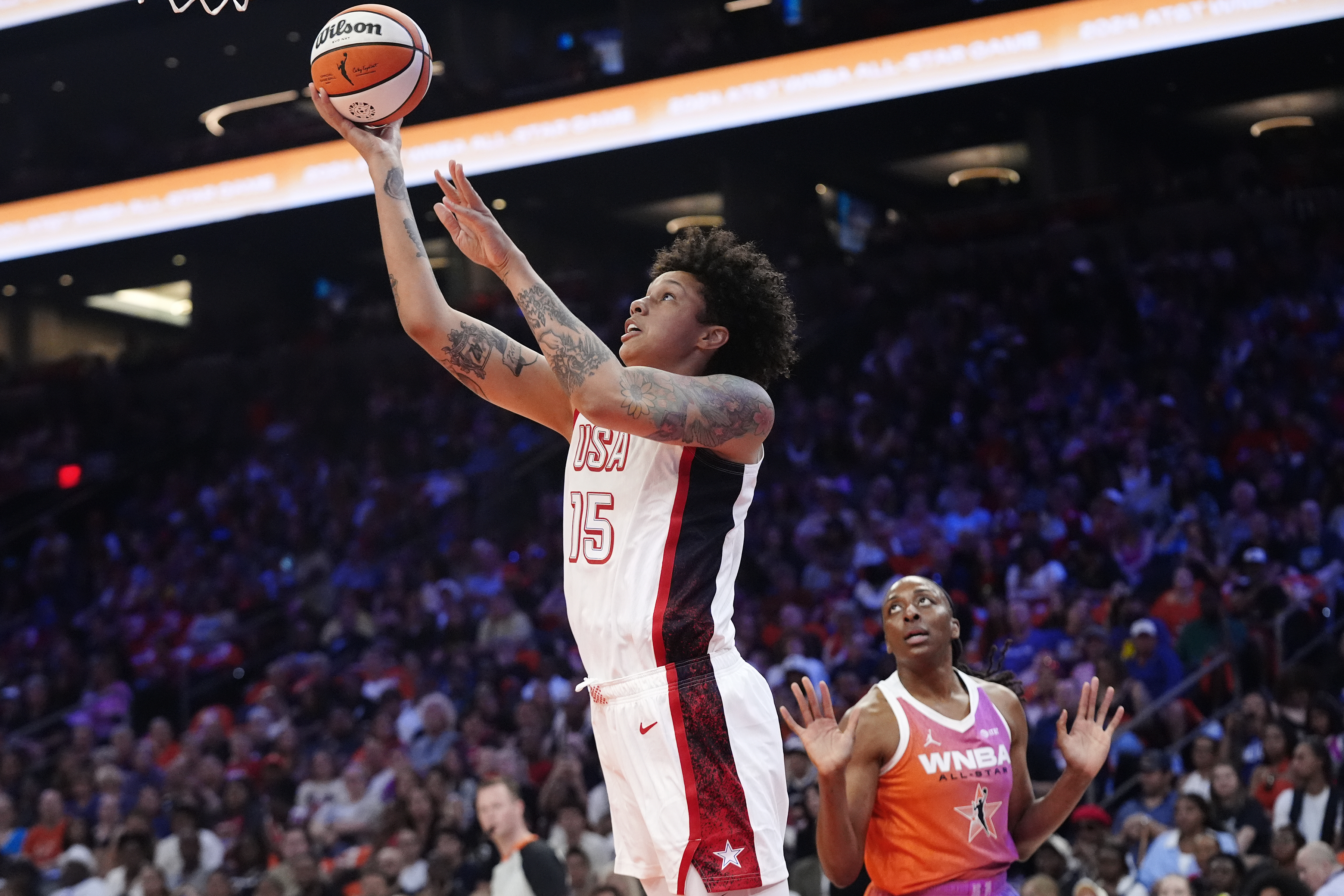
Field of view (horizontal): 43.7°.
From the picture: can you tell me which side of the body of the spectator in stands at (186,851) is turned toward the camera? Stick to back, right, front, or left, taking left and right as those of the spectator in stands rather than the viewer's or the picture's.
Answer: front

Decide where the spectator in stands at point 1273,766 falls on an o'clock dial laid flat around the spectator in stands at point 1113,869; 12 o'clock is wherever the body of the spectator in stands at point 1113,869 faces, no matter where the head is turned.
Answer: the spectator in stands at point 1273,766 is roughly at 6 o'clock from the spectator in stands at point 1113,869.

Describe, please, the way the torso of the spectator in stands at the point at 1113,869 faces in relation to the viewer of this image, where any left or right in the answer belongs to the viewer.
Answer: facing the viewer and to the left of the viewer

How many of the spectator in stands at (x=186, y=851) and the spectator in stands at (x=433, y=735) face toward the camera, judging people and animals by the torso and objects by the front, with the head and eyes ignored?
2

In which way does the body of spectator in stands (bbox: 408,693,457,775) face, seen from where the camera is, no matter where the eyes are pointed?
toward the camera

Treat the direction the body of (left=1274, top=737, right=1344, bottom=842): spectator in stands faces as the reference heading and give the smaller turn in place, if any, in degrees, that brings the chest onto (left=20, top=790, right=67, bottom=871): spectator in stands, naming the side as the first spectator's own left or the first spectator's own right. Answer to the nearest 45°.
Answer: approximately 45° to the first spectator's own right

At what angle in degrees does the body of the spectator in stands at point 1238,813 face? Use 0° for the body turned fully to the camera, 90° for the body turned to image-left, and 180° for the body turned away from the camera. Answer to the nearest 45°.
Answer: approximately 45°

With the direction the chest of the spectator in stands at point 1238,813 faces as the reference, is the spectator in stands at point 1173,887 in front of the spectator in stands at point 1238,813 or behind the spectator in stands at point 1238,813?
in front

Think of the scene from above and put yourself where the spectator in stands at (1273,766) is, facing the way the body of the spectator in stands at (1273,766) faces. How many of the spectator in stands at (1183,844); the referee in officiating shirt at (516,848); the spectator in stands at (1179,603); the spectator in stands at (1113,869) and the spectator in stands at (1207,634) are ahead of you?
3

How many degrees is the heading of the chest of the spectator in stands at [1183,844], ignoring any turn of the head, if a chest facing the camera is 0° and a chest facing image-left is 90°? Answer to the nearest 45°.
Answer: approximately 45°

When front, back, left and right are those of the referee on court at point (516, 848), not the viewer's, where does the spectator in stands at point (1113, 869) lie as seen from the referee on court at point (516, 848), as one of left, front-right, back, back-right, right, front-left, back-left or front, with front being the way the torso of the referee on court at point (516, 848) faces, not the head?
back-left

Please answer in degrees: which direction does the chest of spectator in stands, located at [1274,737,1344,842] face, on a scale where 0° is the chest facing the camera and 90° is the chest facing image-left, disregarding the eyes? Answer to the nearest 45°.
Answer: approximately 45°

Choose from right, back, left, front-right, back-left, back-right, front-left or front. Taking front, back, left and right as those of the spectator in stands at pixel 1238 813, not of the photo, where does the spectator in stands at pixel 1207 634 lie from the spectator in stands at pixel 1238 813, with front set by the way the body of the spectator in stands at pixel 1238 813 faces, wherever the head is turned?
back-right
